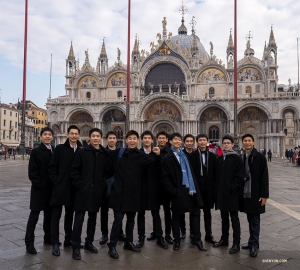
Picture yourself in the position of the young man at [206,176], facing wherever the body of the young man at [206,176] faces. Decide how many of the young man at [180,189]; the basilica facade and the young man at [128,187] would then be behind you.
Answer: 1

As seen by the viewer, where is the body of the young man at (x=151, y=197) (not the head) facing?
toward the camera

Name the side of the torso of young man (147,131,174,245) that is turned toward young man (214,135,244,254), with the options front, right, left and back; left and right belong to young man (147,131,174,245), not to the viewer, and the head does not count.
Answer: left

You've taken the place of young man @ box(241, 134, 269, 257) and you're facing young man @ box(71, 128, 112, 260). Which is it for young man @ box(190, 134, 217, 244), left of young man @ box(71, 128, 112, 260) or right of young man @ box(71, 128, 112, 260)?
right

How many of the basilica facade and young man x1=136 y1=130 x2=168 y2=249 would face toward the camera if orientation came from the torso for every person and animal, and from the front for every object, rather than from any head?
2

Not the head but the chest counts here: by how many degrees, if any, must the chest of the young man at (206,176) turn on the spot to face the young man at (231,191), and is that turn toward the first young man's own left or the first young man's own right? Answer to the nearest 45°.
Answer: approximately 45° to the first young man's own left

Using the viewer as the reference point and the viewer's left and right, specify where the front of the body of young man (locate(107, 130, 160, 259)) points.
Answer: facing the viewer

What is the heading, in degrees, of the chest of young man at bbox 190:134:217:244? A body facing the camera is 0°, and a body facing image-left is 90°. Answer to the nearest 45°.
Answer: approximately 0°

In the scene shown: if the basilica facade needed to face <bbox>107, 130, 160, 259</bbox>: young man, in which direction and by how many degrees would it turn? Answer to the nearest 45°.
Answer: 0° — it already faces them

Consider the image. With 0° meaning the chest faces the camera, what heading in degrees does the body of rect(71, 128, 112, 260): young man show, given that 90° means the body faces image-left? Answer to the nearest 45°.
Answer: approximately 0°

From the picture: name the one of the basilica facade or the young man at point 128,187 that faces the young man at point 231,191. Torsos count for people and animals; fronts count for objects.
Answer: the basilica facade

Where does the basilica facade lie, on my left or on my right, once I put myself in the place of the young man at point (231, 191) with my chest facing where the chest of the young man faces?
on my right

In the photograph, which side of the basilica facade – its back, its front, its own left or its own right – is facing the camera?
front

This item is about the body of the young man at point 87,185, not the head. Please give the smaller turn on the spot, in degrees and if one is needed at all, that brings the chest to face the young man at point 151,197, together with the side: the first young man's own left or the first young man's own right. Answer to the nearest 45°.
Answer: approximately 90° to the first young man's own left

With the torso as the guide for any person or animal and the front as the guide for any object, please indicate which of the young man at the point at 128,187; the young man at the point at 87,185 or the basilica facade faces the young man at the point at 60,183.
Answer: the basilica facade

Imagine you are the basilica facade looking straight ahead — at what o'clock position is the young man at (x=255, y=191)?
The young man is roughly at 12 o'clock from the basilica facade.
